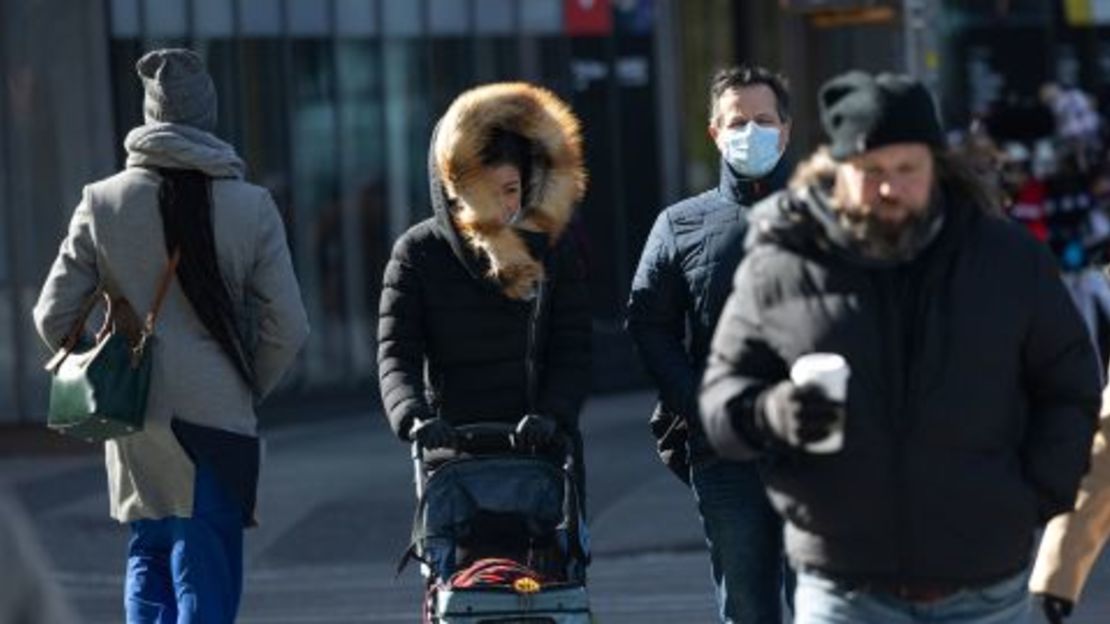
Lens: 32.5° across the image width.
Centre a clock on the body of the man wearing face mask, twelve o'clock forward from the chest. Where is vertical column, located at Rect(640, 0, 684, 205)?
The vertical column is roughly at 6 o'clock from the man wearing face mask.

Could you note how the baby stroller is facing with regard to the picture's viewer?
facing the viewer

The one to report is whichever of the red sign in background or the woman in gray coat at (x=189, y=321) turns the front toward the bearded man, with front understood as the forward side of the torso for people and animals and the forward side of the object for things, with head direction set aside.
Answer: the red sign in background

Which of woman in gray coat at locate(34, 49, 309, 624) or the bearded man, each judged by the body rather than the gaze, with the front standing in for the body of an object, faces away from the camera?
the woman in gray coat

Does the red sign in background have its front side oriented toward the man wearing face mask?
yes

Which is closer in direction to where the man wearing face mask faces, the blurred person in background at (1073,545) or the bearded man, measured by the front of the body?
the bearded man

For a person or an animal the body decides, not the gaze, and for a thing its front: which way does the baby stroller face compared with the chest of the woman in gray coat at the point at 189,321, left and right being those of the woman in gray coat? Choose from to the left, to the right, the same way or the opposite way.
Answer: the opposite way

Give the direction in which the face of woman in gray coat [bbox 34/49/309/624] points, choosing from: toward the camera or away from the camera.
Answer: away from the camera

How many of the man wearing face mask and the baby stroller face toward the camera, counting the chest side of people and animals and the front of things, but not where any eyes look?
2

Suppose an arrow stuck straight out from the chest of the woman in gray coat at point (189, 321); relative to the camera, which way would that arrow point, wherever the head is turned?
away from the camera

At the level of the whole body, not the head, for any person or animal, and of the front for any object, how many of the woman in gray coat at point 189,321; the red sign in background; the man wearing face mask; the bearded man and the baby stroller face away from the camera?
1

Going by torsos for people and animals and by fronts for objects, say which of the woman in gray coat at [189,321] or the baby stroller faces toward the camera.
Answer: the baby stroller

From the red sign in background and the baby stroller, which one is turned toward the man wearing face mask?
the red sign in background

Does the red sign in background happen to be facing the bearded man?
yes

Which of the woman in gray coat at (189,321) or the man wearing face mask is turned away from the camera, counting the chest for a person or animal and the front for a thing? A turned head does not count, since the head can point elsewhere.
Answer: the woman in gray coat
